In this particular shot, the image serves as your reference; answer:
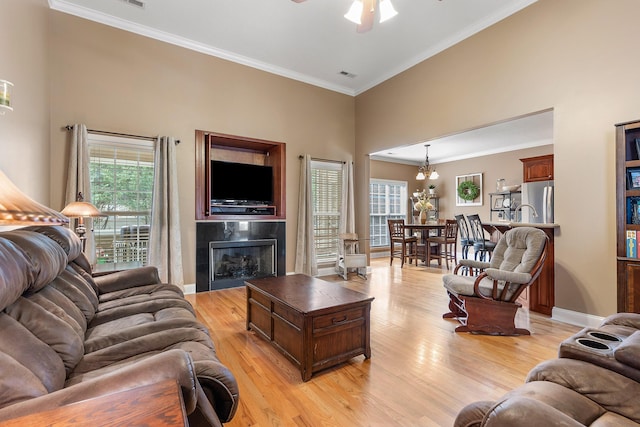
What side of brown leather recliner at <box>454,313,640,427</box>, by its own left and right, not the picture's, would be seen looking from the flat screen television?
front

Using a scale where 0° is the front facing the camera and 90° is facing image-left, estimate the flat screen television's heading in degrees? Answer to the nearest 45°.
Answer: approximately 315°

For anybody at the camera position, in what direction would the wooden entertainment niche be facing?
facing the viewer and to the right of the viewer

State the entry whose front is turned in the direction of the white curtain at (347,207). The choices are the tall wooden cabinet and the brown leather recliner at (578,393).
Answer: the brown leather recliner

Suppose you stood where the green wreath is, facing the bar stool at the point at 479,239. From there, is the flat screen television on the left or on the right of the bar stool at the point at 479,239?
right

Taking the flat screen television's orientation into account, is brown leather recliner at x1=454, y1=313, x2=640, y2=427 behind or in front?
in front

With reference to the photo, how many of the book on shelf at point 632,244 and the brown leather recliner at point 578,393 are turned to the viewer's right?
0

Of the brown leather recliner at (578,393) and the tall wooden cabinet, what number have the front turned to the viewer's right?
0

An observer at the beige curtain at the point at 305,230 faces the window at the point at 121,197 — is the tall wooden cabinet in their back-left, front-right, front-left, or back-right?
back-left

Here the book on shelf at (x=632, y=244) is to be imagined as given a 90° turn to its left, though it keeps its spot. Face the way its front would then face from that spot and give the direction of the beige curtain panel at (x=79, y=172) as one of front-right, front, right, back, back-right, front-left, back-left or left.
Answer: back-right

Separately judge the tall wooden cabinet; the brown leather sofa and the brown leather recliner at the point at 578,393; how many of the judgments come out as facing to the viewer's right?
1

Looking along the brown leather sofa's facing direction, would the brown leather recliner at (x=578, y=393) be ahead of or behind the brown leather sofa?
ahead

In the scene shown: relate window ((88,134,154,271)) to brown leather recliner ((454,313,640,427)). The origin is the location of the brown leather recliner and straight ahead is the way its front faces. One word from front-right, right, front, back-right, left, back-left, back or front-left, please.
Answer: front-left

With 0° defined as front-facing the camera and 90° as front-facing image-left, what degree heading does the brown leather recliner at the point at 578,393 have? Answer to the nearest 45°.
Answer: approximately 135°

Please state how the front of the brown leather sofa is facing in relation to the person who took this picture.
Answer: facing to the right of the viewer
